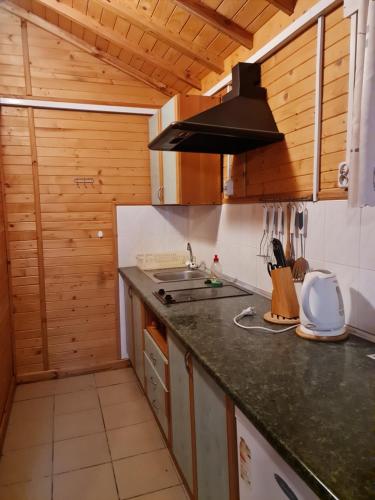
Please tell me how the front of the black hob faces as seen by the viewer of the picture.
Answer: facing to the left of the viewer

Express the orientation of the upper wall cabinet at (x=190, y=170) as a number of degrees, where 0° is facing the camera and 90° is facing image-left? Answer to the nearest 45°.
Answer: approximately 90°

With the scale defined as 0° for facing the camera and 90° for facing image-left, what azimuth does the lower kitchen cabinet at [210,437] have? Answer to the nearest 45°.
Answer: approximately 45°

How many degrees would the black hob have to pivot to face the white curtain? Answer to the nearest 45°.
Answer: approximately 135° to its left

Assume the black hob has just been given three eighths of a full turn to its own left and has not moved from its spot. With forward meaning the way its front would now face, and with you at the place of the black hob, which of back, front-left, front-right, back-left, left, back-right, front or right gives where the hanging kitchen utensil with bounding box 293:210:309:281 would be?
front

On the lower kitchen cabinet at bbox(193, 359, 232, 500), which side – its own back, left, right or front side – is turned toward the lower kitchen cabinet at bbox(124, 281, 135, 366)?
right

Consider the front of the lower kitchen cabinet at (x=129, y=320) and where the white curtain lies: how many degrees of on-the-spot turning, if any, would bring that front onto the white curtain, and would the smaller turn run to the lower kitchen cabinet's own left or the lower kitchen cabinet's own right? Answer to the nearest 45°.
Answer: approximately 90° to the lower kitchen cabinet's own left

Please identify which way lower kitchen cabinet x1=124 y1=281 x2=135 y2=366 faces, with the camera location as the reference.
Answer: facing to the left of the viewer

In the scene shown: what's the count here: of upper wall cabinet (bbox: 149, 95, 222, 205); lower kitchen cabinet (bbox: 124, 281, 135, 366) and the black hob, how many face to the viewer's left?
3
